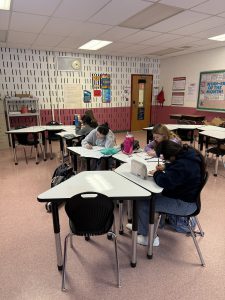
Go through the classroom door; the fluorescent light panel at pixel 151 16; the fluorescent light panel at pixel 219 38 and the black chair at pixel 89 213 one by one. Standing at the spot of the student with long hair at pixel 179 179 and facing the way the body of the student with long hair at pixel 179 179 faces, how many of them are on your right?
3

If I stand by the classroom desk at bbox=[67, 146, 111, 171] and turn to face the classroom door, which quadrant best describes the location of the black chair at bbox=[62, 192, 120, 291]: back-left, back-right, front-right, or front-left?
back-right

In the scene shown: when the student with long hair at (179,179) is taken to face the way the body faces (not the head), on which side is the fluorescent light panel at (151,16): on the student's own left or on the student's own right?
on the student's own right

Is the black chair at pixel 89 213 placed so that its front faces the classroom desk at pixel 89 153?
yes

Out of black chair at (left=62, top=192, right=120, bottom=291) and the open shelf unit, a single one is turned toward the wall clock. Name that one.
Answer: the black chair

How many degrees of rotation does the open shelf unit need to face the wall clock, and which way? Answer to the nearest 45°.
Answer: approximately 90° to its left

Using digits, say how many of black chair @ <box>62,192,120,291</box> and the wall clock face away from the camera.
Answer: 1

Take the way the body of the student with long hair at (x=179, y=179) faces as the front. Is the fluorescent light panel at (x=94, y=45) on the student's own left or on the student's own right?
on the student's own right
